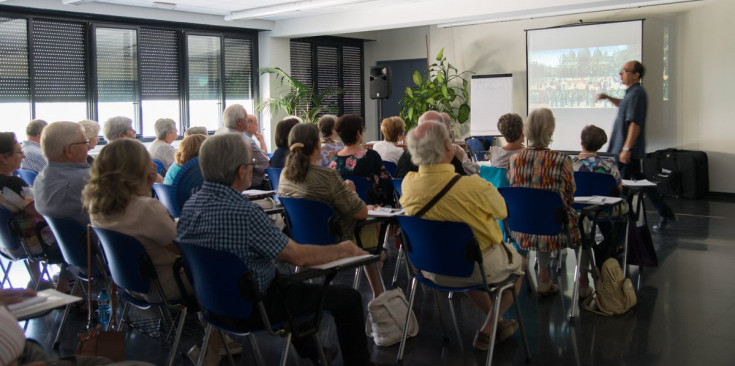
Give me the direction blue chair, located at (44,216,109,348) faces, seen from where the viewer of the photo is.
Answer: facing away from the viewer and to the right of the viewer

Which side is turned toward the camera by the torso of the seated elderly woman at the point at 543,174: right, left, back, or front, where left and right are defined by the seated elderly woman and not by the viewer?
back

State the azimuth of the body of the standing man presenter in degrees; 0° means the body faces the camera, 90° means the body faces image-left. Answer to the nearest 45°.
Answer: approximately 90°

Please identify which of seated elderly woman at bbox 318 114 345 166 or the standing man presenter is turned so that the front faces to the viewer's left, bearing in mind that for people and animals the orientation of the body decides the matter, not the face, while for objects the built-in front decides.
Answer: the standing man presenter

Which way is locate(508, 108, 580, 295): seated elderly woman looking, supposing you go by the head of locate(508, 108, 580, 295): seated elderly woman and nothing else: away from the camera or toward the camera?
away from the camera

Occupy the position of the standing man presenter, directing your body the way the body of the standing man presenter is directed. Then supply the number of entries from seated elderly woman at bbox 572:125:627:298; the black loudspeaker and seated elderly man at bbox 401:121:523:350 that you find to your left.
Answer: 2

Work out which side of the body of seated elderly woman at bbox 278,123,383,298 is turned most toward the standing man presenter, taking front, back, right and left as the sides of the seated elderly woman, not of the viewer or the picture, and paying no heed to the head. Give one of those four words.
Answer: front

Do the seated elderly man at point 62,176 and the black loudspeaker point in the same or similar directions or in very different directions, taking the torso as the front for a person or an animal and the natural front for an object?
very different directions

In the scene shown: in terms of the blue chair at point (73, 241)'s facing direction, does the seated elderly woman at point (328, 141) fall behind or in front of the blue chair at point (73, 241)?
in front

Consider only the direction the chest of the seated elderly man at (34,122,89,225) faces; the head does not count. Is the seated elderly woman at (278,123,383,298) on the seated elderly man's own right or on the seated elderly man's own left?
on the seated elderly man's own right

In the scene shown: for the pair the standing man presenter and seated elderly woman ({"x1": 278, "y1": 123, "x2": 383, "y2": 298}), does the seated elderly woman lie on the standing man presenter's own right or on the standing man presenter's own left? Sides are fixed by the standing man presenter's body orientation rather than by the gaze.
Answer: on the standing man presenter's own left

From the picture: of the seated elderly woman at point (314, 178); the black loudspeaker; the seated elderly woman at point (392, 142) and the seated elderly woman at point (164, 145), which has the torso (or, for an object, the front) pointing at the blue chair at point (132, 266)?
the black loudspeaker

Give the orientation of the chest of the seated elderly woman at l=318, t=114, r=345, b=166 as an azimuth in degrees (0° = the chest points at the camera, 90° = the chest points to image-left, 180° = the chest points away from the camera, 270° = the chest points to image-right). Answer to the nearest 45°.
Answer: approximately 225°

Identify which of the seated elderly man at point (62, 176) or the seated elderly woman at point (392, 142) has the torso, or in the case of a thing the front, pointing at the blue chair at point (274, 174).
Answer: the seated elderly man
